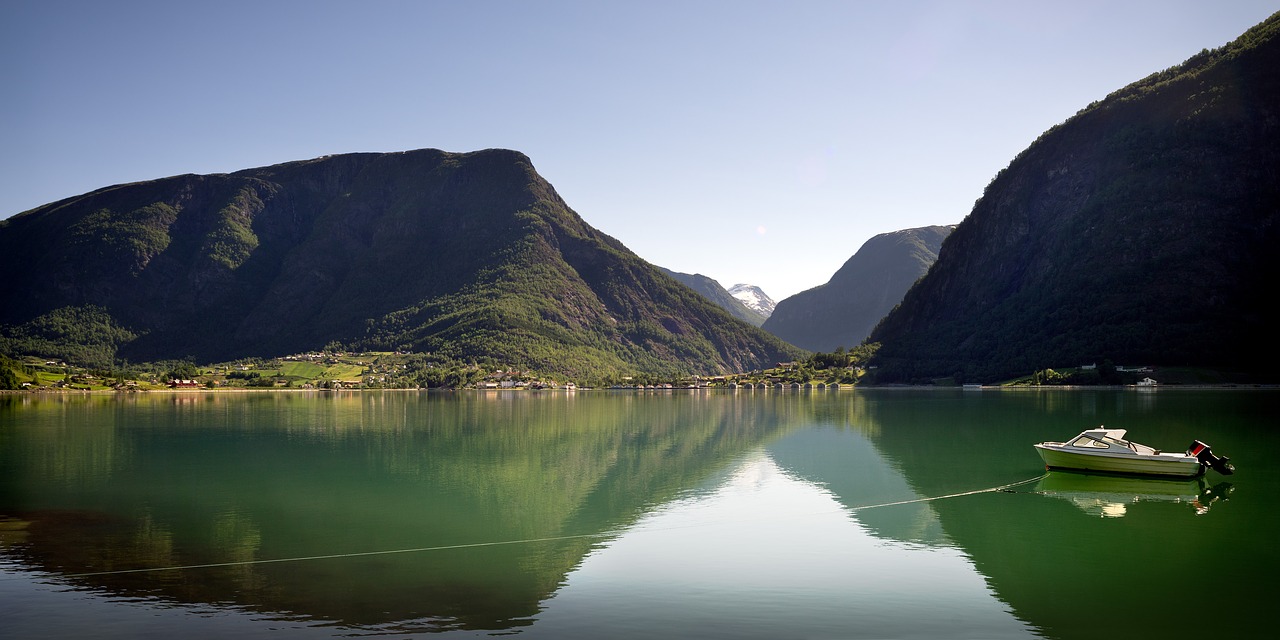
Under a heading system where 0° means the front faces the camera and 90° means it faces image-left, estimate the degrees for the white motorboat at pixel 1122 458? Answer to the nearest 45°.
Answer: approximately 90°
